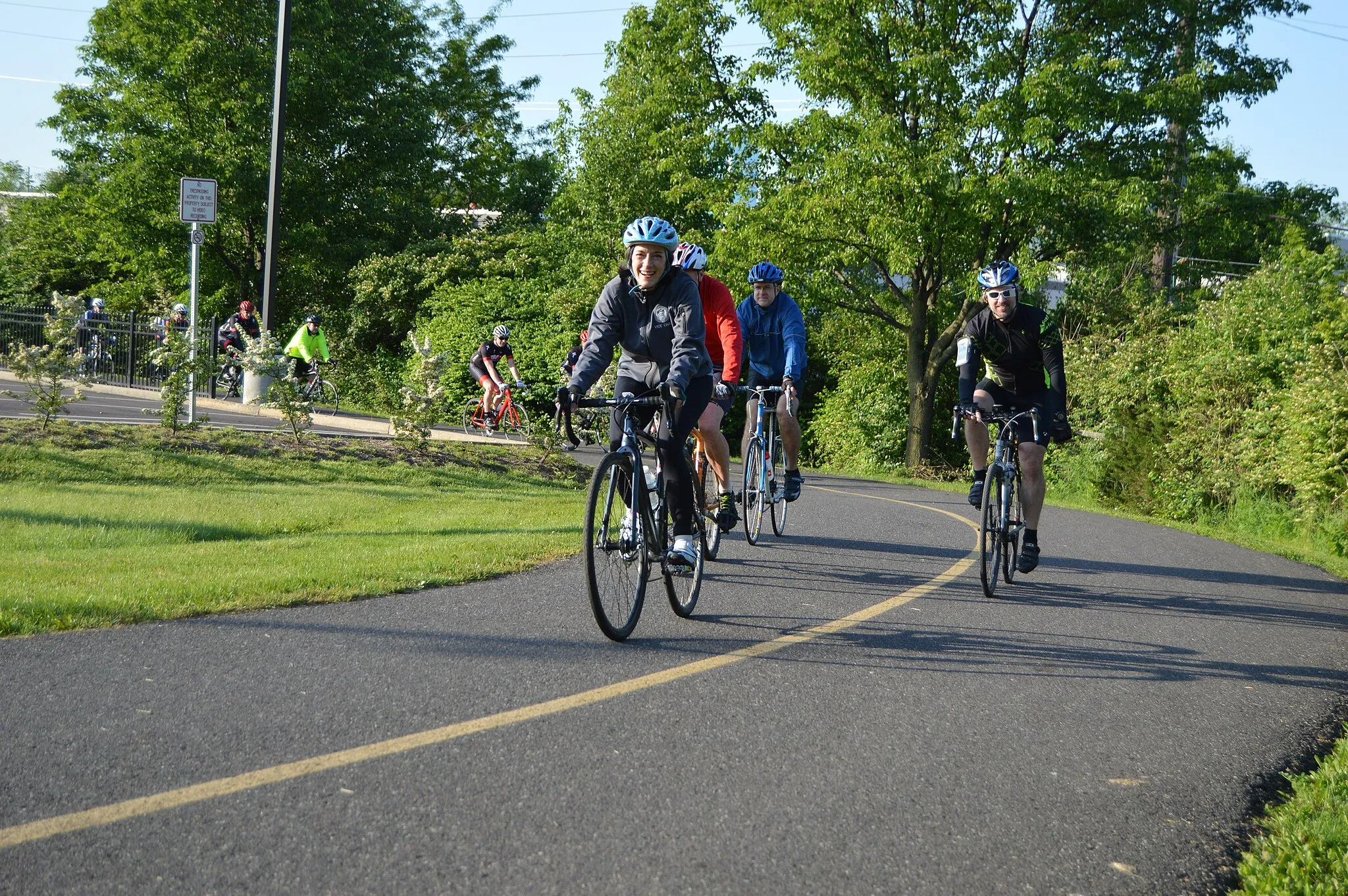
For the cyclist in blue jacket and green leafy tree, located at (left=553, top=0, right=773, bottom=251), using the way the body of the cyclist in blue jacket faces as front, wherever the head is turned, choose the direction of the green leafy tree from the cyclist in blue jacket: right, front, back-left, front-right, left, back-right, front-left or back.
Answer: back

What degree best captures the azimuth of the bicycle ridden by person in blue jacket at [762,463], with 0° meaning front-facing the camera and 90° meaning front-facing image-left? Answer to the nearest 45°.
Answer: approximately 0°

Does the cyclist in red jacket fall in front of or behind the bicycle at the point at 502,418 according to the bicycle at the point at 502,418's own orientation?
in front

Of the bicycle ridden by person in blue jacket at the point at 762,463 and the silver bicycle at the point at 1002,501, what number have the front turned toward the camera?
2

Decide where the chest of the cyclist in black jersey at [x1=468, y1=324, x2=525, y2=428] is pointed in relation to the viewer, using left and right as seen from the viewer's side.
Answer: facing the viewer and to the right of the viewer

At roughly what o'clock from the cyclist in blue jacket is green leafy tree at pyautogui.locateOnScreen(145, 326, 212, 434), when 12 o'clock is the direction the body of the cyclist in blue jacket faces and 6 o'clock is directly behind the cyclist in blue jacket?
The green leafy tree is roughly at 4 o'clock from the cyclist in blue jacket.

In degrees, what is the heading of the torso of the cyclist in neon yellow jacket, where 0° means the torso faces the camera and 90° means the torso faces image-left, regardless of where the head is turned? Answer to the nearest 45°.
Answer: approximately 315°

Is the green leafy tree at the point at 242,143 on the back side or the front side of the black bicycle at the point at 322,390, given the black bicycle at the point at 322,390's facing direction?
on the back side

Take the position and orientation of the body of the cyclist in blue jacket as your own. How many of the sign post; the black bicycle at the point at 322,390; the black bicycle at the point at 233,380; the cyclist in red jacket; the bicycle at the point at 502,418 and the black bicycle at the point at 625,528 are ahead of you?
2

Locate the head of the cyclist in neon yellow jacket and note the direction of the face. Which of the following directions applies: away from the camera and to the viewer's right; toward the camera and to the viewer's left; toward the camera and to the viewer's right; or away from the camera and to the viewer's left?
toward the camera and to the viewer's right

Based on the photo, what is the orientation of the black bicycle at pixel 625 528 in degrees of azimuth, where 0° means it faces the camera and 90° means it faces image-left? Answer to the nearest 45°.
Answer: approximately 45°

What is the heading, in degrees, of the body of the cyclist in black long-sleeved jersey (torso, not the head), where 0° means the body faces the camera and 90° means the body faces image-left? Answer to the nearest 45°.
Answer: approximately 0°

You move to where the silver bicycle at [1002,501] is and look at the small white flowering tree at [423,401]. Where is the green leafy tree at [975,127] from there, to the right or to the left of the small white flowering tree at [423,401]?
right
